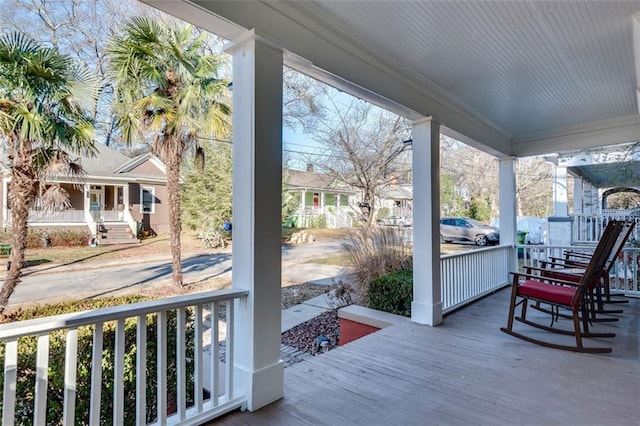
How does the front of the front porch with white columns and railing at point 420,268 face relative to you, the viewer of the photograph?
facing away from the viewer and to the left of the viewer

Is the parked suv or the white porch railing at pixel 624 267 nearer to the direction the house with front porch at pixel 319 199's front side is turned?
the white porch railing

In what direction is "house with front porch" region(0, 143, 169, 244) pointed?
toward the camera

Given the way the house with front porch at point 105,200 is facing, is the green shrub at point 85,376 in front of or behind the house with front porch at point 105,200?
in front

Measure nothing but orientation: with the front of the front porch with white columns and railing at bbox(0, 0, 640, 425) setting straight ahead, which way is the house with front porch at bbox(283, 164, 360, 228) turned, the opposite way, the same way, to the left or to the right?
the opposite way

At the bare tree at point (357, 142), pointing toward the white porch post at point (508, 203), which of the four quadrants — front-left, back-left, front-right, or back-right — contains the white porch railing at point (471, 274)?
front-right

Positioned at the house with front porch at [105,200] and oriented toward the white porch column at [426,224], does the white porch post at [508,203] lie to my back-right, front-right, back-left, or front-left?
front-left

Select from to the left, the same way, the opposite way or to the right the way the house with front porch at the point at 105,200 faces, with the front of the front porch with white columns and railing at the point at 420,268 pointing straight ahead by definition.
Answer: the opposite way

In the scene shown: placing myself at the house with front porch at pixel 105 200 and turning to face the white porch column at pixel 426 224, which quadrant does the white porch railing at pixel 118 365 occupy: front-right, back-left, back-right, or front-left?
front-right

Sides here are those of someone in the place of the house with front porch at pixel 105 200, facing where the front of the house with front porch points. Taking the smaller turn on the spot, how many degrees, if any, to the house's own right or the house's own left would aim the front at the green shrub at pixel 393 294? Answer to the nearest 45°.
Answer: approximately 45° to the house's own left

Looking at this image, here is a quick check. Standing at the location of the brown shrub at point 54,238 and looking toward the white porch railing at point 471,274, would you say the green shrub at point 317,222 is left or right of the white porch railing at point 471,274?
left

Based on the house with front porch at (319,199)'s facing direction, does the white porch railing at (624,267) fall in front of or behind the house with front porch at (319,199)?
in front

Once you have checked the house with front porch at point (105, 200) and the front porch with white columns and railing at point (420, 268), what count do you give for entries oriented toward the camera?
1

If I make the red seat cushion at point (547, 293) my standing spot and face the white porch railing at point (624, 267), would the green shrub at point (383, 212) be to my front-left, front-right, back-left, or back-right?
front-left

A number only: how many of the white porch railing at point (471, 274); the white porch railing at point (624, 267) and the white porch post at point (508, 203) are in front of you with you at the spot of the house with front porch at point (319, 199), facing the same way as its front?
3
